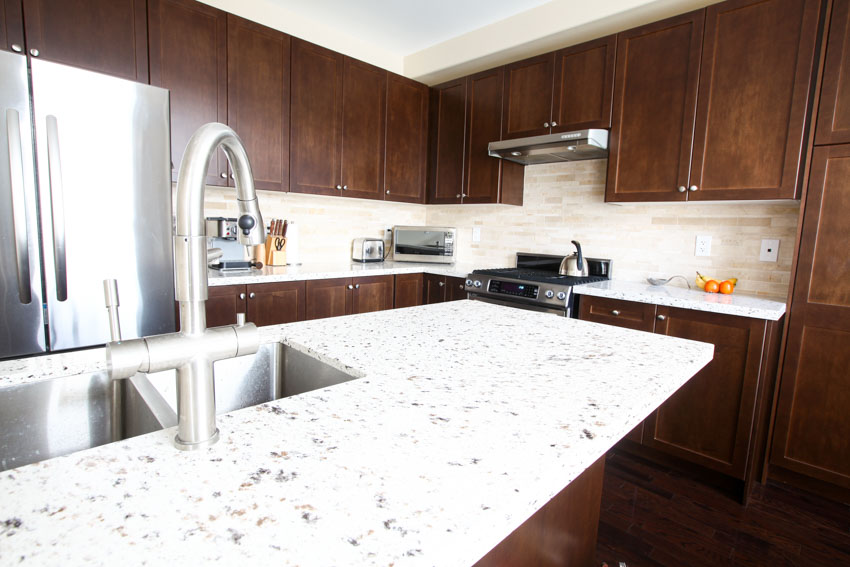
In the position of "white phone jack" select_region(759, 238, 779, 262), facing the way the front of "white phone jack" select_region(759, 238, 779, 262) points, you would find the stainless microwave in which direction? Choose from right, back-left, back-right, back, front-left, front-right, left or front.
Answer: right

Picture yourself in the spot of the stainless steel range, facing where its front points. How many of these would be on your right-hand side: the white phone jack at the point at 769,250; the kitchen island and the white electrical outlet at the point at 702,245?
0

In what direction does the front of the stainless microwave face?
toward the camera

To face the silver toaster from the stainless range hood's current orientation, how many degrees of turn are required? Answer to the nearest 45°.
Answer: approximately 45° to its right

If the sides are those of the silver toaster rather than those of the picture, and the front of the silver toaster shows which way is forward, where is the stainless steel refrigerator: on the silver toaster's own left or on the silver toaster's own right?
on the silver toaster's own right

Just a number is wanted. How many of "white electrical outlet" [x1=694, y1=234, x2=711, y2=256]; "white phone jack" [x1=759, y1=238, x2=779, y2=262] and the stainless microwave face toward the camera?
3

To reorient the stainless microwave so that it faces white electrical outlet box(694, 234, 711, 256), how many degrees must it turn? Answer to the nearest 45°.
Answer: approximately 45° to its left

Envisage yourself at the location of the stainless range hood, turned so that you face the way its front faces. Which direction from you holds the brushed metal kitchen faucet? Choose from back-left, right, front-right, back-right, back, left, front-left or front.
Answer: front-left

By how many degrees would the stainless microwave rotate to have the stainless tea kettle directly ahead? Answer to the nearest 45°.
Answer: approximately 45° to its left

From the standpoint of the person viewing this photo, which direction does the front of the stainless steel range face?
facing the viewer and to the left of the viewer

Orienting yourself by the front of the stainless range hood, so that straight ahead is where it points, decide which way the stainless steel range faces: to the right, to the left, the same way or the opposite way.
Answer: the same way

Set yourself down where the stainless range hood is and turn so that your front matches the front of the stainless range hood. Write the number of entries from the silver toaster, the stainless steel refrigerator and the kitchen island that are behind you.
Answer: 0

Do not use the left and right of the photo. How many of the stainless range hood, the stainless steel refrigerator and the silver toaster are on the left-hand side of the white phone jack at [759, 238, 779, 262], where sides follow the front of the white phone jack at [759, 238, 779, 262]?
0

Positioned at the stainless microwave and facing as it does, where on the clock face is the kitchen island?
The kitchen island is roughly at 12 o'clock from the stainless microwave.
